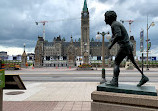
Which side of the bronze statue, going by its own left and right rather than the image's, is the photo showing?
left
